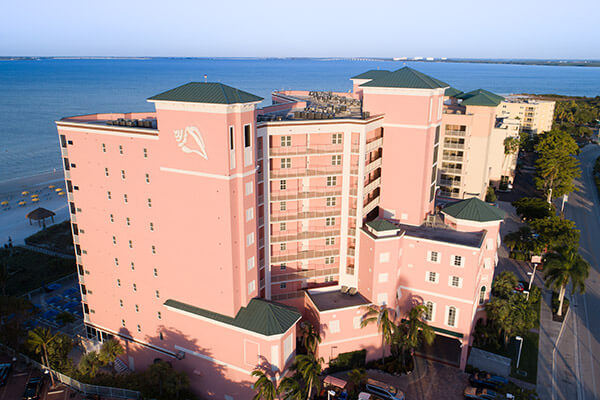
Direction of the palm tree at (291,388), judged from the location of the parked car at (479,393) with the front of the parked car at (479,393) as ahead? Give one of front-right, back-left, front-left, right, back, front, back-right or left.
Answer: back-right

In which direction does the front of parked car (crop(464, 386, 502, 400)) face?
to the viewer's right

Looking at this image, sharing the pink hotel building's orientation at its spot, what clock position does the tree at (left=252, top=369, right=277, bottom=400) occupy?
The tree is roughly at 1 o'clock from the pink hotel building.

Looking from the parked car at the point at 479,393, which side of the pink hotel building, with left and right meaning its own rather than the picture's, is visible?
front

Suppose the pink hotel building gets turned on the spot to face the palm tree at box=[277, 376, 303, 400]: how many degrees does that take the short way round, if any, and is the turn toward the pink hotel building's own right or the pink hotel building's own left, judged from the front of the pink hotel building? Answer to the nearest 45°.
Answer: approximately 45° to the pink hotel building's own right

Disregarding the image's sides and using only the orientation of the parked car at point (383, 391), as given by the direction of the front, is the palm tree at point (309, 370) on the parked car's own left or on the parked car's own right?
on the parked car's own right

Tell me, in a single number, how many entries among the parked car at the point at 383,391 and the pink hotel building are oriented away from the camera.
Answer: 0

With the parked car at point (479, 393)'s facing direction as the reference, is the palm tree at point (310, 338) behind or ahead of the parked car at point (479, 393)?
behind

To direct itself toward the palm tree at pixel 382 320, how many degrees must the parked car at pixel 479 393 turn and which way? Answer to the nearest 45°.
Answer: approximately 180°

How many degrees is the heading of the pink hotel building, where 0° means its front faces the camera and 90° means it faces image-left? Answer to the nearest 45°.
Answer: approximately 315°
